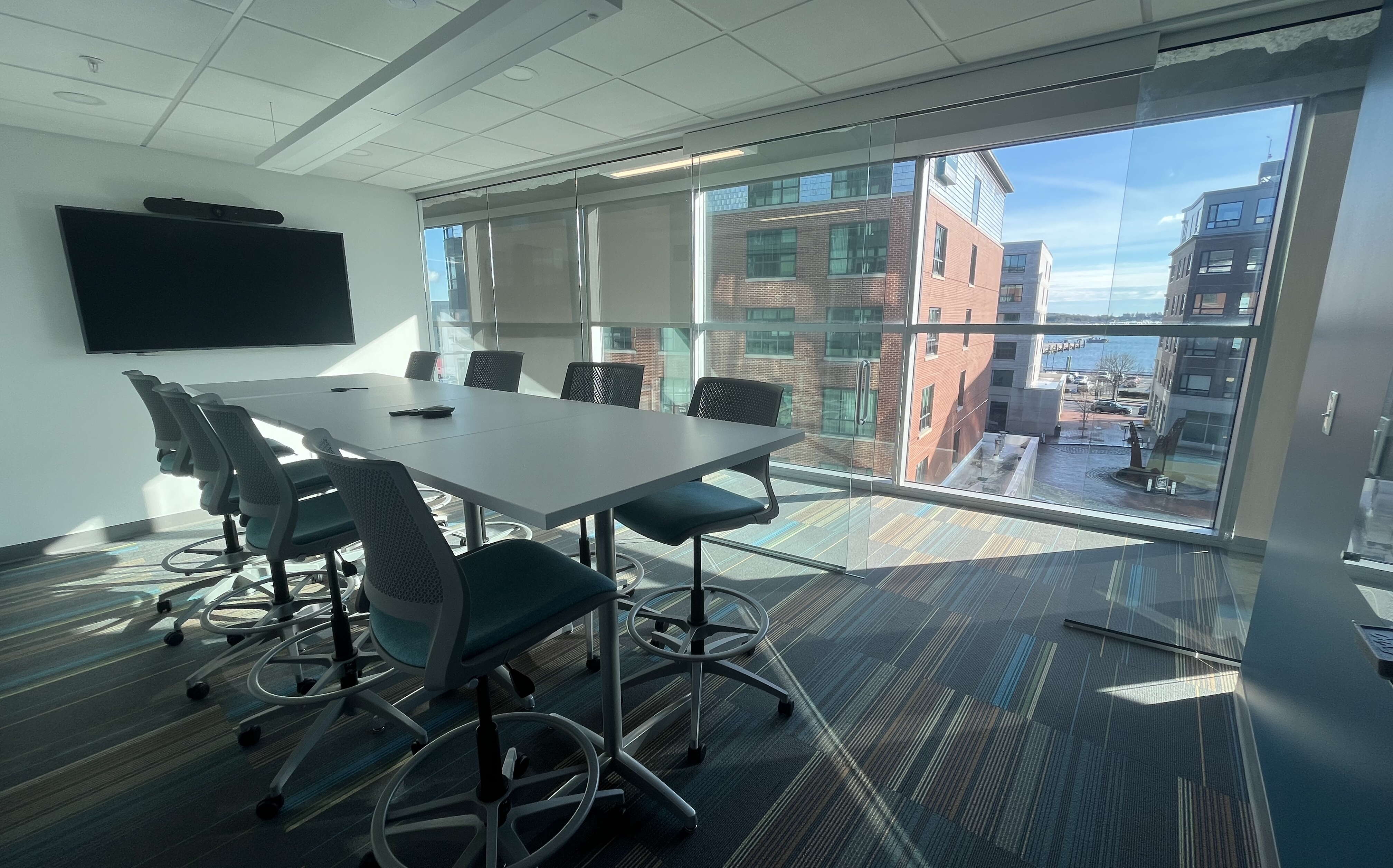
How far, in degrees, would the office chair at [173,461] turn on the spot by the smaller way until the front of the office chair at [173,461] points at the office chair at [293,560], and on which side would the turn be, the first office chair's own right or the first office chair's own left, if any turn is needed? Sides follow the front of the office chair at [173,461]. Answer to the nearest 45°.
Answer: approximately 90° to the first office chair's own right

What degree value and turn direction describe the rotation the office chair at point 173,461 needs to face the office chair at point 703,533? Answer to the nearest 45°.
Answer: approximately 45° to its right

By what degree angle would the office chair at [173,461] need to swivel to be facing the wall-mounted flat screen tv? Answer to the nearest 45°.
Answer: approximately 90° to its left

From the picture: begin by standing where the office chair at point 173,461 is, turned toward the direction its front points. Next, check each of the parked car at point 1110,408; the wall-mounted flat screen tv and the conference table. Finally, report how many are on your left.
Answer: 1

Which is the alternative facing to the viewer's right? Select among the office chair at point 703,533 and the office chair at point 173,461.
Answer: the office chair at point 173,461

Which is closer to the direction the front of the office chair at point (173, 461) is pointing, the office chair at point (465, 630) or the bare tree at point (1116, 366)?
the bare tree

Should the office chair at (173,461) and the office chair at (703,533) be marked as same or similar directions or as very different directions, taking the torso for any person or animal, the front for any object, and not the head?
very different directions

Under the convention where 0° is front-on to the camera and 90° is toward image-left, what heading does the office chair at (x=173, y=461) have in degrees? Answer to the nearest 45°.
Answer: approximately 270°

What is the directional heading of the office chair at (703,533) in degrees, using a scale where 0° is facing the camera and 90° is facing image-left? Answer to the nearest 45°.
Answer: approximately 45°

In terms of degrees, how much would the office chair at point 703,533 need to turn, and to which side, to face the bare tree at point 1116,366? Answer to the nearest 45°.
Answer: approximately 180°

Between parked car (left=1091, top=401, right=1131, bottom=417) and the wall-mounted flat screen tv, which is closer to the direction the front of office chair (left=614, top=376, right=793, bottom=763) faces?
the wall-mounted flat screen tv

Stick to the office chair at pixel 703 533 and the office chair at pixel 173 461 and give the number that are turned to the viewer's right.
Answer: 1
